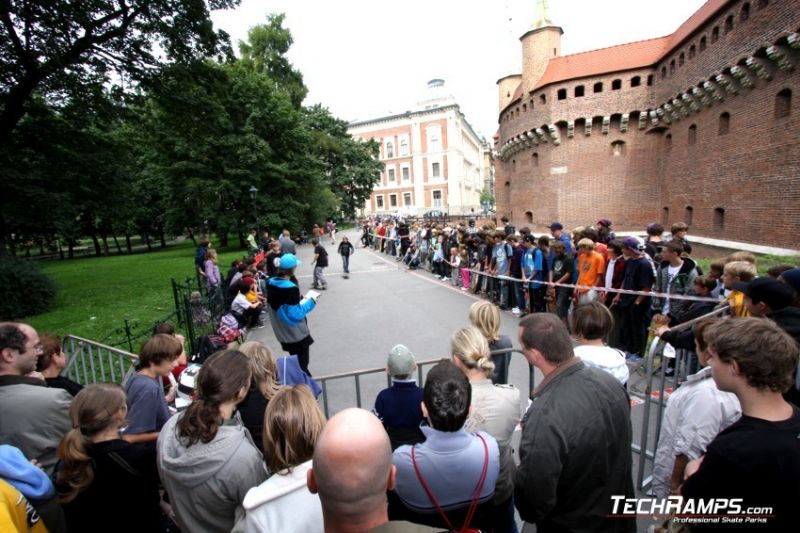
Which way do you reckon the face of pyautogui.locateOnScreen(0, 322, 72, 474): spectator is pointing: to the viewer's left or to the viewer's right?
to the viewer's right

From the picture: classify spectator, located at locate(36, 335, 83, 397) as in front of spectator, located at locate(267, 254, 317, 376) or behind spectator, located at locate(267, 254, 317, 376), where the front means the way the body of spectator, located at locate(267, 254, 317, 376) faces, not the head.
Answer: behind

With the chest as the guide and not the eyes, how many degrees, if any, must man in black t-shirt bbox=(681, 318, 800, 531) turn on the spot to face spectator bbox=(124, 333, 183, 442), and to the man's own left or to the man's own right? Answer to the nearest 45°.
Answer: approximately 45° to the man's own left

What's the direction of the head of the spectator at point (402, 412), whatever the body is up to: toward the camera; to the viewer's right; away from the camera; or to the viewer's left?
away from the camera

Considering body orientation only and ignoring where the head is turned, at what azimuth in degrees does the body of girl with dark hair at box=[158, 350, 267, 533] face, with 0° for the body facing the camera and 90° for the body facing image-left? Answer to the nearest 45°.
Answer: approximately 225°

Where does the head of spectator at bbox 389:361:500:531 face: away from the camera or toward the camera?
away from the camera

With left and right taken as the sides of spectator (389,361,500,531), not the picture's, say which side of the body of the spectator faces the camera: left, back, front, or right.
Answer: back

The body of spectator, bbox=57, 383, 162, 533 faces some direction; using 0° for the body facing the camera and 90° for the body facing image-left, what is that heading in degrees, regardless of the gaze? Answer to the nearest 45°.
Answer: approximately 225°

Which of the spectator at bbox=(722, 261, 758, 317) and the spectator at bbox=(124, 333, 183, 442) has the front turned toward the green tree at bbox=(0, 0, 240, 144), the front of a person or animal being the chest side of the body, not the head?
the spectator at bbox=(722, 261, 758, 317)

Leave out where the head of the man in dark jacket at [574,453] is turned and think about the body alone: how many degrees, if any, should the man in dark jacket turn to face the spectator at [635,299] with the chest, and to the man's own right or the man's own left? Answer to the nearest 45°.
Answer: approximately 45° to the man's own right

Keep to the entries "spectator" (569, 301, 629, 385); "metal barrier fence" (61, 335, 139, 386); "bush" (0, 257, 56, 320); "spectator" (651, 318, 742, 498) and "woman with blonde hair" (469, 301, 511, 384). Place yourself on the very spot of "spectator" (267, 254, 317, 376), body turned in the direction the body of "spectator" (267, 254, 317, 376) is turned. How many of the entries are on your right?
3

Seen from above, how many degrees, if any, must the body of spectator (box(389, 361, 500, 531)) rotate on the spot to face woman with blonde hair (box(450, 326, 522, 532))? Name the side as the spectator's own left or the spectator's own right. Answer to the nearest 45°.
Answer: approximately 45° to the spectator's own right

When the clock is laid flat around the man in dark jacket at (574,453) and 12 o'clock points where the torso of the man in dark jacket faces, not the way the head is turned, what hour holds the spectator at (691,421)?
The spectator is roughly at 3 o'clock from the man in dark jacket.

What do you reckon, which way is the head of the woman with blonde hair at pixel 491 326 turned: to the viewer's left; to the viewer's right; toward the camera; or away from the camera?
away from the camera
